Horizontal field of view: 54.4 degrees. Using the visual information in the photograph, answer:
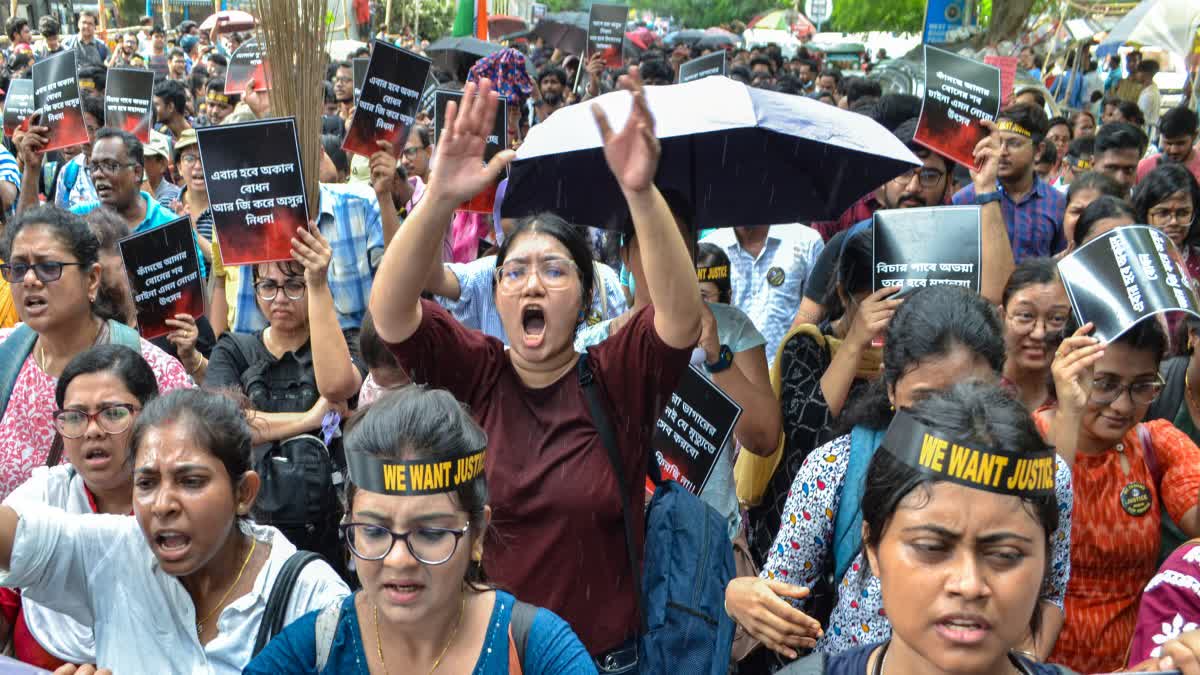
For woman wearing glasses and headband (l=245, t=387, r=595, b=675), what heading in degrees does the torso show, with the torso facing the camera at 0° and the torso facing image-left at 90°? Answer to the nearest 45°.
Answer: approximately 0°

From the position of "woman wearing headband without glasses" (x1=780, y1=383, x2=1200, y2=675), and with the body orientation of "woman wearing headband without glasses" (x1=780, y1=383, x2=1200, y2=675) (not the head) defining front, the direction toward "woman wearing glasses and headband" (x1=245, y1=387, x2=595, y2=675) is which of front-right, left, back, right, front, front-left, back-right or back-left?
right

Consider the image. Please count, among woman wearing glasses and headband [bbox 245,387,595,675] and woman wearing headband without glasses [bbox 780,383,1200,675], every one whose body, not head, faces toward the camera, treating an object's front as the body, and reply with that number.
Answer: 2

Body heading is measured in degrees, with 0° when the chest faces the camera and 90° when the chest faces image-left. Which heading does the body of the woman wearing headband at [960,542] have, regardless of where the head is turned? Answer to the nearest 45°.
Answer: approximately 0°

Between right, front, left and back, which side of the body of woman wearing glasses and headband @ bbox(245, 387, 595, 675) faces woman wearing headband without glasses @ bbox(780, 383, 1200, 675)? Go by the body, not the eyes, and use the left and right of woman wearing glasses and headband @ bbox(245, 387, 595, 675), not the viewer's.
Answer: left
